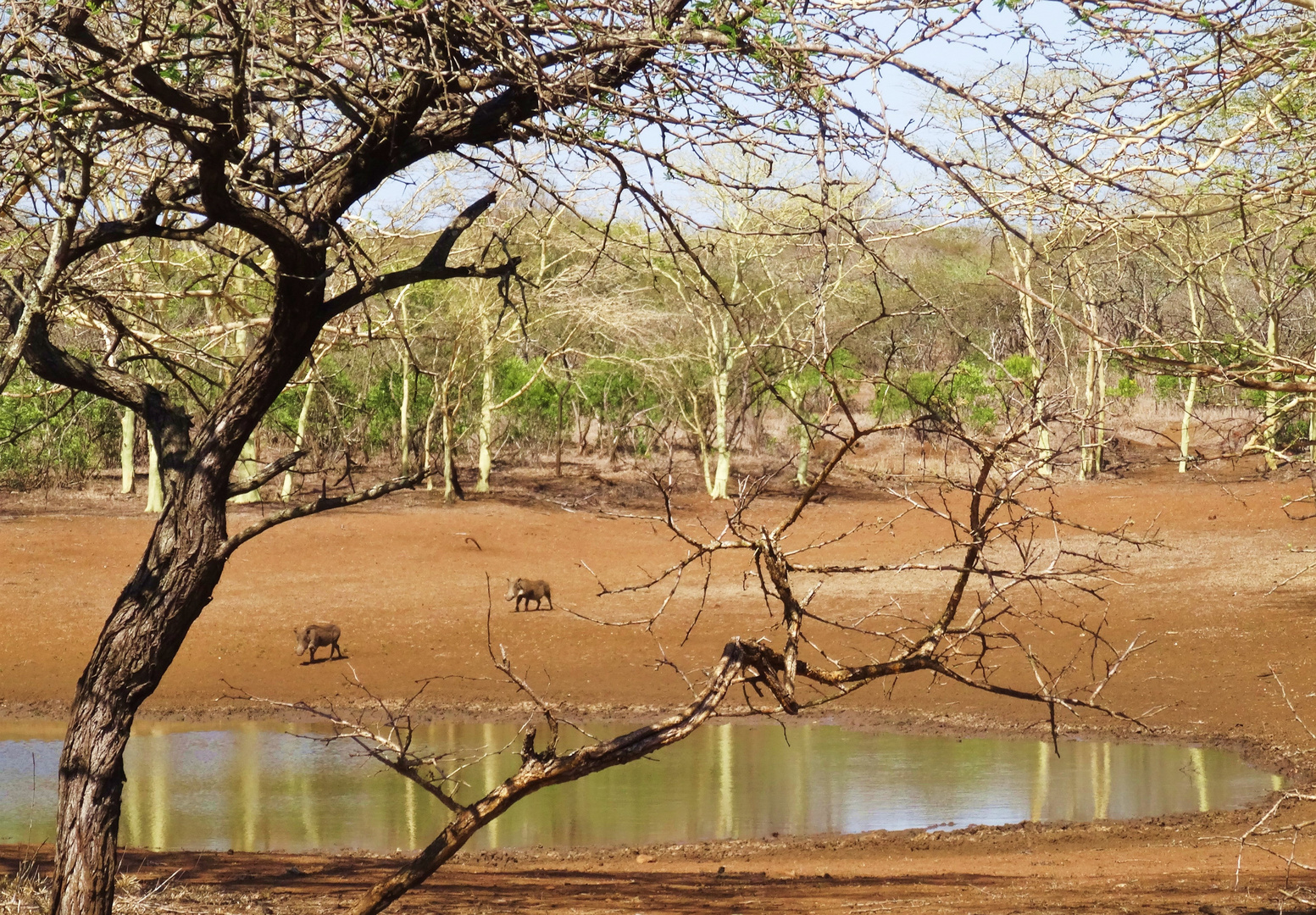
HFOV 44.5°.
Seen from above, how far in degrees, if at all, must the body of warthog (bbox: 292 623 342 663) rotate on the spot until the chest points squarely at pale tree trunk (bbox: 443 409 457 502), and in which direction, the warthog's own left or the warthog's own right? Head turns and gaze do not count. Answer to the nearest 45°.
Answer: approximately 135° to the warthog's own right

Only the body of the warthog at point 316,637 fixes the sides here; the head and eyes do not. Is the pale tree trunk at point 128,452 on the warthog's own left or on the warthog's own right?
on the warthog's own right

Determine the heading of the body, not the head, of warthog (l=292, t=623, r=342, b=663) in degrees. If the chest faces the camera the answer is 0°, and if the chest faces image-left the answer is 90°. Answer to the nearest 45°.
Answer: approximately 45°

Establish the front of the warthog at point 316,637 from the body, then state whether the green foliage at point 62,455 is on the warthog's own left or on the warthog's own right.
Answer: on the warthog's own right
